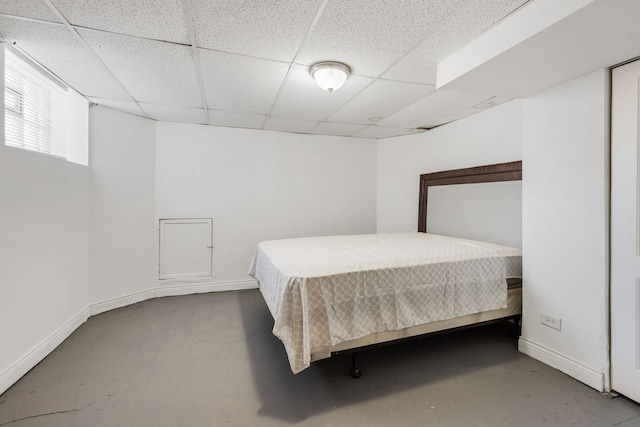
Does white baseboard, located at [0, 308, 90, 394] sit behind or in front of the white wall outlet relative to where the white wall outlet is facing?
in front

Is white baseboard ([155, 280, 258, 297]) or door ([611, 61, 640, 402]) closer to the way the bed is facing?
the white baseboard

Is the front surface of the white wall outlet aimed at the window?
yes

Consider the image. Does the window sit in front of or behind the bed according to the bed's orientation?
in front

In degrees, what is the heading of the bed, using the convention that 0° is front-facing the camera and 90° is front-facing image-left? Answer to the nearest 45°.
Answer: approximately 45°

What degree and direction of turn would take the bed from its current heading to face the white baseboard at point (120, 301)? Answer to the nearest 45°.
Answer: approximately 45° to its right

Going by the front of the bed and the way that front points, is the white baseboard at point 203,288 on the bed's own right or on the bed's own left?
on the bed's own right

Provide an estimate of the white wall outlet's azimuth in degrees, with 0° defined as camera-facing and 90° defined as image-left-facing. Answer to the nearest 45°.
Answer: approximately 45°

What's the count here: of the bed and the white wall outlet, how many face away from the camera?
0
